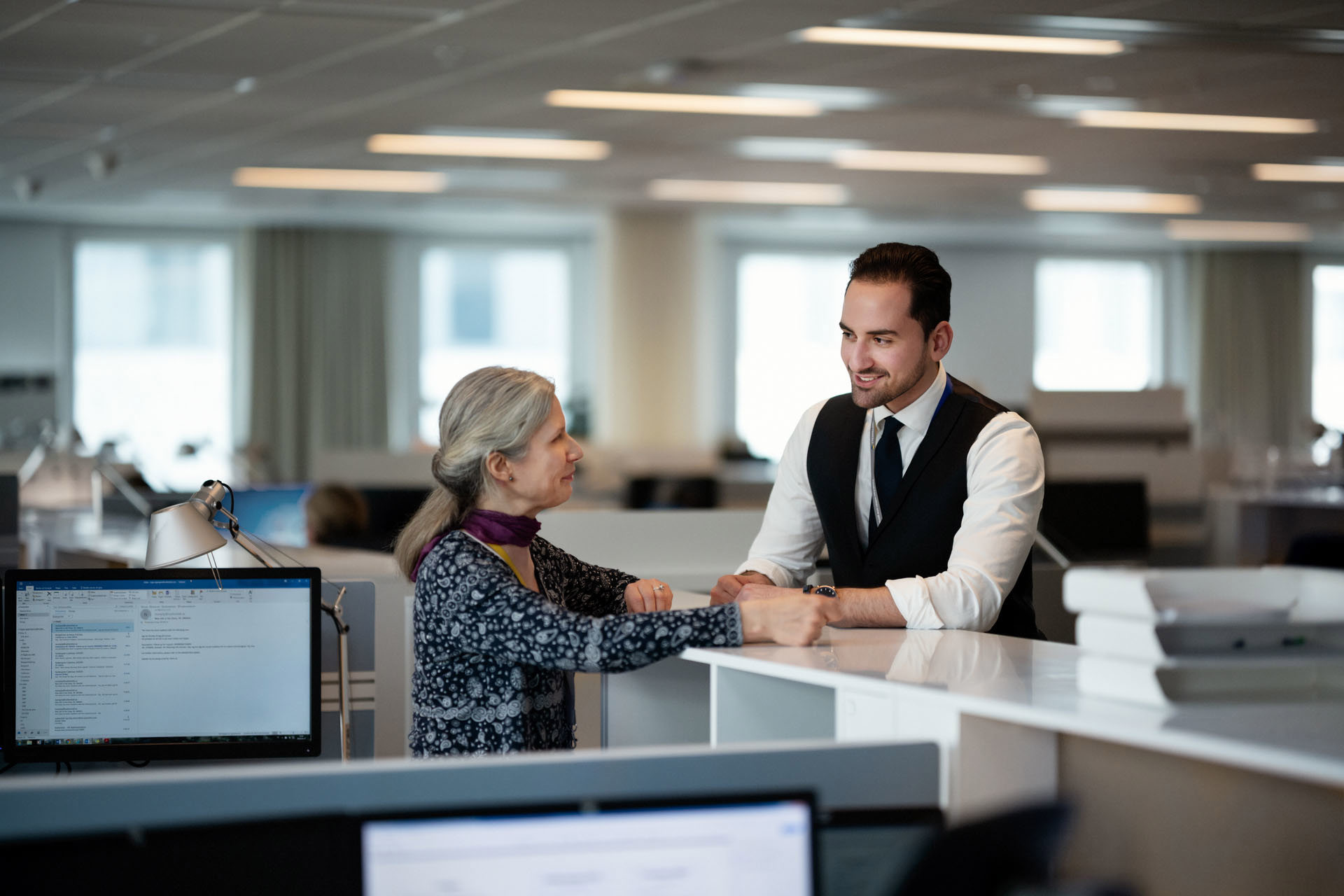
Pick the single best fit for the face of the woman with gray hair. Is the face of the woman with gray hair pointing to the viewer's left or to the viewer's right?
to the viewer's right

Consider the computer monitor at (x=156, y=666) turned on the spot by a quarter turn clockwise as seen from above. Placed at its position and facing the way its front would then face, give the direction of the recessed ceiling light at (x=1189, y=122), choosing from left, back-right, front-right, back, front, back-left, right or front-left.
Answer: back-right

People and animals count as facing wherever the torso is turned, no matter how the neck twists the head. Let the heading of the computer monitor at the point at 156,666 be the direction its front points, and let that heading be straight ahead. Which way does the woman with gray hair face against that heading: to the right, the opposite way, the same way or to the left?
to the left

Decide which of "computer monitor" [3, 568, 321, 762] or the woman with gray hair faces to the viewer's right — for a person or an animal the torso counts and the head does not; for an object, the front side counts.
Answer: the woman with gray hair

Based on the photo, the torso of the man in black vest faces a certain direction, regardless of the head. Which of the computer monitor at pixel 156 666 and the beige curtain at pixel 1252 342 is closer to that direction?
the computer monitor

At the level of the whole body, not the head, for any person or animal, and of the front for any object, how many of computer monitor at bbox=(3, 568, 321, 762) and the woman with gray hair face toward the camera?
1

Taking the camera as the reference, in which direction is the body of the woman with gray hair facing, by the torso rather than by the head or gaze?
to the viewer's right

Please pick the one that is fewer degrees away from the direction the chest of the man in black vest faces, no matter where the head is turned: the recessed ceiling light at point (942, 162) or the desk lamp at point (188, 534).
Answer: the desk lamp

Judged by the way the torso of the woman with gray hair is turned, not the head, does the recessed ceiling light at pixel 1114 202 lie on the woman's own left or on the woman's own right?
on the woman's own left

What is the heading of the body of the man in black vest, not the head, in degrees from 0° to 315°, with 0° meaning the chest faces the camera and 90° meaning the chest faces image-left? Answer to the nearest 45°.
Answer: approximately 45°

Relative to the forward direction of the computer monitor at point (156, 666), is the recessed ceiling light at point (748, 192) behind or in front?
behind

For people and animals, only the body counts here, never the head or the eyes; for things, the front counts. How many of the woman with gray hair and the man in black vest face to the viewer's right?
1
